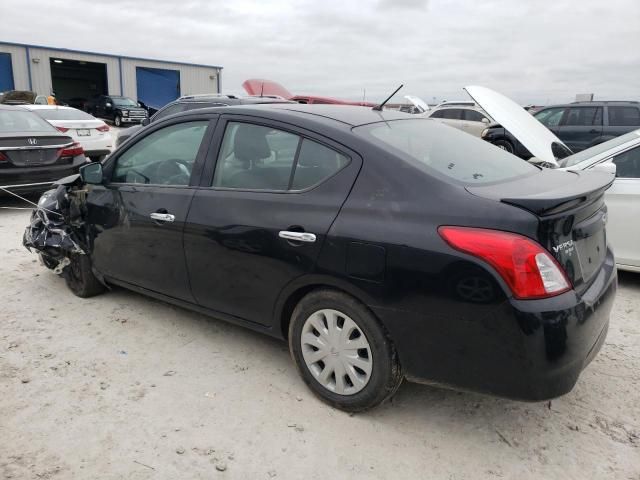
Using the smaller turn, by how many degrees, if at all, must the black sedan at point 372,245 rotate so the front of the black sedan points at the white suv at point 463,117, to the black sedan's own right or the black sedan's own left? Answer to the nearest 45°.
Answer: approximately 45° to the black sedan's own right

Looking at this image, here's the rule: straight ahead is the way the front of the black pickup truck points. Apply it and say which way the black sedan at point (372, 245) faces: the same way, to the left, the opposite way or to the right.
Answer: the opposite way

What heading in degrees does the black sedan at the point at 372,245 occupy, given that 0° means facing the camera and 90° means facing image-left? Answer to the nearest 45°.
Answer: approximately 135°

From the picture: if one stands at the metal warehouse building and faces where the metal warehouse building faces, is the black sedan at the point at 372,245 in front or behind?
in front

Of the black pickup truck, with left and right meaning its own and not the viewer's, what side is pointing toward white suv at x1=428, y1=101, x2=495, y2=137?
front

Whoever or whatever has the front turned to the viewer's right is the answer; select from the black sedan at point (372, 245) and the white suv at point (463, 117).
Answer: the white suv

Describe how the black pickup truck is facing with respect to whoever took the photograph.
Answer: facing the viewer and to the right of the viewer

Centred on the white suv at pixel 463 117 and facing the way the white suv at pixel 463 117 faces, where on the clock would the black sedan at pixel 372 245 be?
The black sedan is roughly at 3 o'clock from the white suv.

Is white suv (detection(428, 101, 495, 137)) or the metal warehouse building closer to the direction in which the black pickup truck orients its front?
the white suv

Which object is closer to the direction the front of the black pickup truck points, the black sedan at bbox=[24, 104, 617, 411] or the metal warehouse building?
the black sedan

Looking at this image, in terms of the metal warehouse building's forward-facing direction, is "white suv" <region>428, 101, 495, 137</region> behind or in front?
in front

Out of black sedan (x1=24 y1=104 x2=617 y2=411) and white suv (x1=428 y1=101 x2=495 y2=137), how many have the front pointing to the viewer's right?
1

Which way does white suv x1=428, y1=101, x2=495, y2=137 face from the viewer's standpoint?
to the viewer's right

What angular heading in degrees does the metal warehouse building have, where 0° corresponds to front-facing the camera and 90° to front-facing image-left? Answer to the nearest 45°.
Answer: approximately 315°

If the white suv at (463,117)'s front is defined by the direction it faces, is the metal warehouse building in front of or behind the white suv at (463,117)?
behind
